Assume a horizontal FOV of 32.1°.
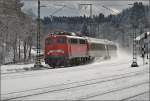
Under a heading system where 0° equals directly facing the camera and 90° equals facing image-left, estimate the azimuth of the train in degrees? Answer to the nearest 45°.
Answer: approximately 45°
